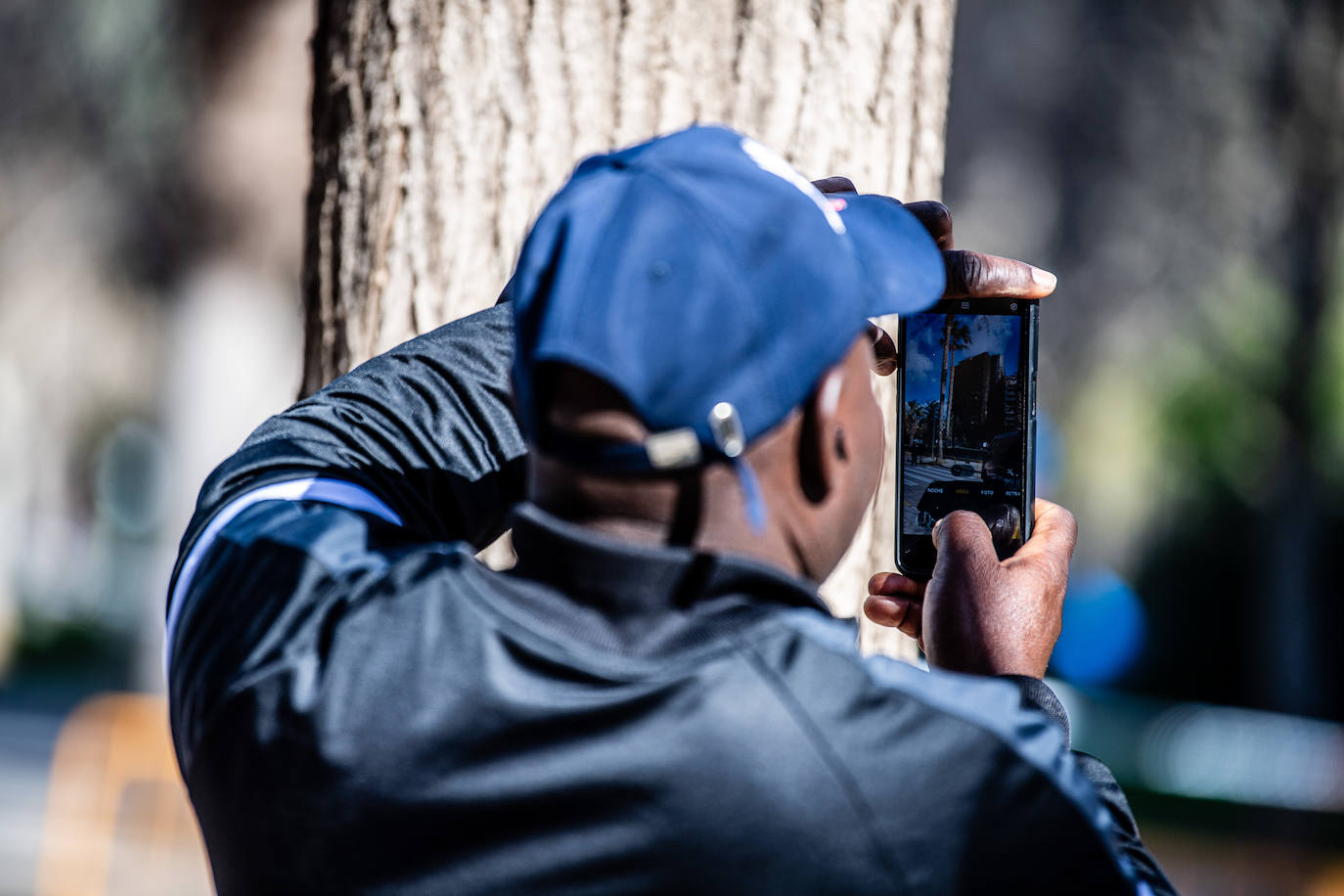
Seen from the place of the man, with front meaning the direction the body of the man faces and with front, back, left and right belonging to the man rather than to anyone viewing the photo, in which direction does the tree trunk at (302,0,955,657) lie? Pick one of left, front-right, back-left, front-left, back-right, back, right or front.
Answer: front-left

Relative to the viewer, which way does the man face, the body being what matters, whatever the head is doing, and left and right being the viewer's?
facing away from the viewer and to the right of the viewer

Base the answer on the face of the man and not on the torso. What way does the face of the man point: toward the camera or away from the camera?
away from the camera
